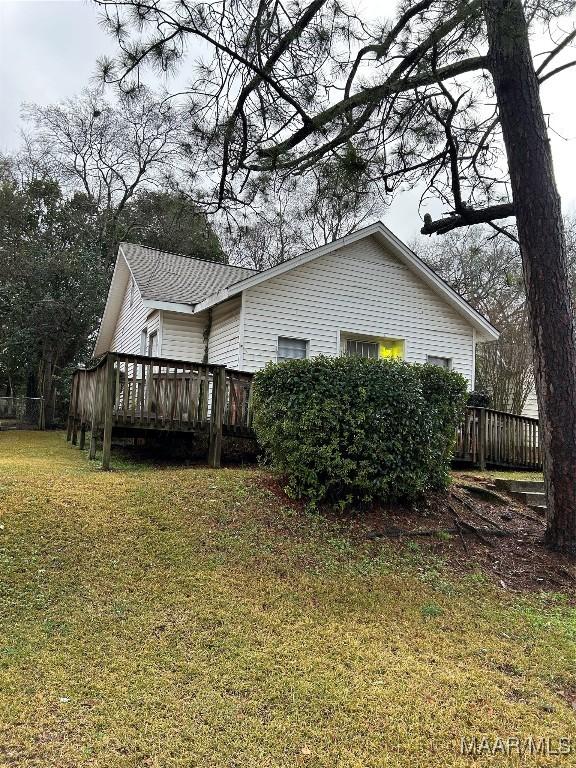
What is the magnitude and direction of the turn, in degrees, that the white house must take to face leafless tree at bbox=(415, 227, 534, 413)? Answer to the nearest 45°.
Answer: approximately 90° to its left

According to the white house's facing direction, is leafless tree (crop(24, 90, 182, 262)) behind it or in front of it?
behind

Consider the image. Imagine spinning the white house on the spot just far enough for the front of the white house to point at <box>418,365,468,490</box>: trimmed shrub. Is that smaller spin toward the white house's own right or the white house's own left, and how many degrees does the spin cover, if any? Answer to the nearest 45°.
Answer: approximately 45° to the white house's own right

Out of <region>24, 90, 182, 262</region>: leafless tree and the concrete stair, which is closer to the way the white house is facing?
the concrete stair

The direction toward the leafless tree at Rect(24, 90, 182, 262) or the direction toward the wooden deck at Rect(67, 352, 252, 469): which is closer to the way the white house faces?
the wooden deck

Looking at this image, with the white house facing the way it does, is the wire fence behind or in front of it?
behind

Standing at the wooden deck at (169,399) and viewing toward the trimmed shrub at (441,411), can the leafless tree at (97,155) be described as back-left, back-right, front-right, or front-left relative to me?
back-left

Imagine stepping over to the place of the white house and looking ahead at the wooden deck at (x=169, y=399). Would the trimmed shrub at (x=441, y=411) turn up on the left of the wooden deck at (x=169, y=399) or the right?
left

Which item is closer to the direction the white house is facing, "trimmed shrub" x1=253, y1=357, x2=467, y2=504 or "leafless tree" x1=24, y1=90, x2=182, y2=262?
the trimmed shrub

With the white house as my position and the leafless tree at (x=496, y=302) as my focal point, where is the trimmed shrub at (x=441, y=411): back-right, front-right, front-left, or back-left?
back-right

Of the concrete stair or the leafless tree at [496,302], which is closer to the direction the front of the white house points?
the concrete stair

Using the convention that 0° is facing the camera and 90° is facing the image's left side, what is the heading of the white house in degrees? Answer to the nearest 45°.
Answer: approximately 315°

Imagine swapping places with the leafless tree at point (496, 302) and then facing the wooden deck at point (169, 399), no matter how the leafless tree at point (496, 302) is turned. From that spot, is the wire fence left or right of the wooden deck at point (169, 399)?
right
